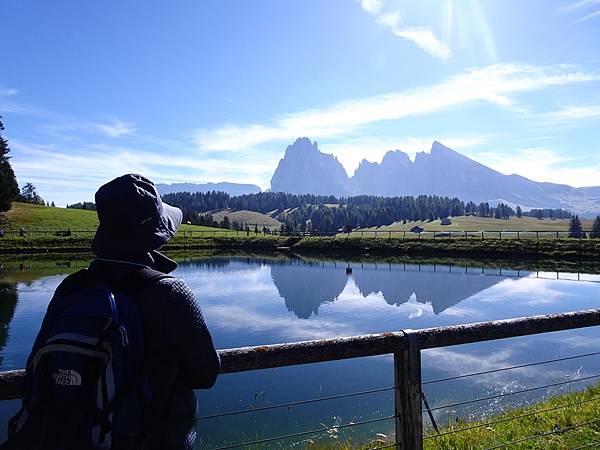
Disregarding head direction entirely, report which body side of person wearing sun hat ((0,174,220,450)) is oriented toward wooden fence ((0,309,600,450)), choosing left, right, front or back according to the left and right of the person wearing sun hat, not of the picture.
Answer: front

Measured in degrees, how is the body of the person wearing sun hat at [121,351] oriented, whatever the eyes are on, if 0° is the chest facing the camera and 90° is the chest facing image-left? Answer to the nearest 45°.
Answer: approximately 225°

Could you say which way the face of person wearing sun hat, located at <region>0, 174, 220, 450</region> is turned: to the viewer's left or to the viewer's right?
to the viewer's right

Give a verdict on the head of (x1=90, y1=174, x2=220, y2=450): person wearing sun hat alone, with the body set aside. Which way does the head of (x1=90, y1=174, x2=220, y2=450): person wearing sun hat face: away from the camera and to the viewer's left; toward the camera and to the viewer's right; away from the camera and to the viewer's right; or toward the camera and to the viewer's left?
away from the camera and to the viewer's right
